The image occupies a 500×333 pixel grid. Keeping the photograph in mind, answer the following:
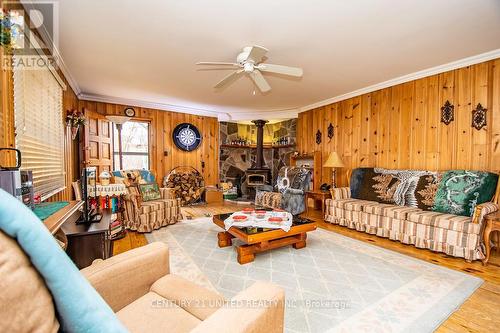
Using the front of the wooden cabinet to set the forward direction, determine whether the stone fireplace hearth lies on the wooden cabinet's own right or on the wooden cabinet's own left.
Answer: on the wooden cabinet's own left

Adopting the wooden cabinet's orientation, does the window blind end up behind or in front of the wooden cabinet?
behind

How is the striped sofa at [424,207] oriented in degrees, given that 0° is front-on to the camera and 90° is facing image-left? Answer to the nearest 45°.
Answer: approximately 45°

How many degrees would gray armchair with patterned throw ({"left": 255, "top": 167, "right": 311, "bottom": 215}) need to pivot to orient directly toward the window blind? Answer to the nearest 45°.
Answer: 0° — it already faces it

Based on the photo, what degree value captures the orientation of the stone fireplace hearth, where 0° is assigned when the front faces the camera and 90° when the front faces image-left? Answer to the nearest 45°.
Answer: approximately 0°

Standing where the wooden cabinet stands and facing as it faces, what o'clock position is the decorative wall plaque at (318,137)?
The decorative wall plaque is roughly at 10 o'clock from the wooden cabinet.

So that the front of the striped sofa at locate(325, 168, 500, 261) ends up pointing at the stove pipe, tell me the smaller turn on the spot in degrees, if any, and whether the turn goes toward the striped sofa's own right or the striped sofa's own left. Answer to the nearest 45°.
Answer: approximately 90° to the striped sofa's own right

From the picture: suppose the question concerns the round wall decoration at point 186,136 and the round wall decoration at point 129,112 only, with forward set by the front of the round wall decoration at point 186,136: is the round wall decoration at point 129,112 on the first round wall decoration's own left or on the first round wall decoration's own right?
on the first round wall decoration's own right

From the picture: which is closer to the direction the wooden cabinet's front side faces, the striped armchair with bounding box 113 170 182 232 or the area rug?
the area rug

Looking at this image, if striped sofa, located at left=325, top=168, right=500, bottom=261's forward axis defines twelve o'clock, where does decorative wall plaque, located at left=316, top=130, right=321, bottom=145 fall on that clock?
The decorative wall plaque is roughly at 3 o'clock from the striped sofa.

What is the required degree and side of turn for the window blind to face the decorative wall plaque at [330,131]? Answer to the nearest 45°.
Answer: approximately 45° to its left

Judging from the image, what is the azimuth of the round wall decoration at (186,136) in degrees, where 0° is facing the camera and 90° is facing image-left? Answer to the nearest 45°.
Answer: approximately 0°

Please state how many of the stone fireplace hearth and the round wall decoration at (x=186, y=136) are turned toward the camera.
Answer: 2

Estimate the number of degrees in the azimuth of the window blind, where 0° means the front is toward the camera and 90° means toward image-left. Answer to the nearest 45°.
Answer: approximately 315°
